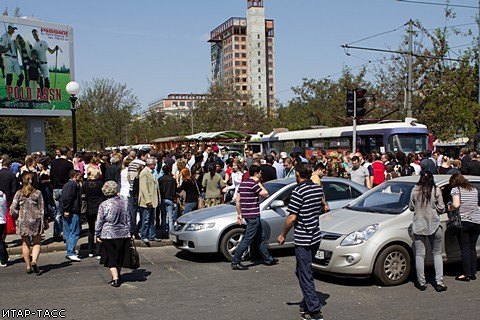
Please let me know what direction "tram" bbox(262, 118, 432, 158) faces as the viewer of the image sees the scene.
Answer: facing the viewer and to the right of the viewer

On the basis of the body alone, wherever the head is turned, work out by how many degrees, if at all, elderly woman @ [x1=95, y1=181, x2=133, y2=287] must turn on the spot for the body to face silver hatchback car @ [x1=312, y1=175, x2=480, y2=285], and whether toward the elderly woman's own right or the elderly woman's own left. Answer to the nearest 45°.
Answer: approximately 90° to the elderly woman's own right

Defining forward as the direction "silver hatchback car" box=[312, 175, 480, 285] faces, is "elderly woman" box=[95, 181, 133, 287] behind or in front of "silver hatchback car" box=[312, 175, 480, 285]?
in front

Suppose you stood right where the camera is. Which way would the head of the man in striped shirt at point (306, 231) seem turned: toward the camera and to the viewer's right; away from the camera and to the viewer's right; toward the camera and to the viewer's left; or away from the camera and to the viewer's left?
away from the camera and to the viewer's left

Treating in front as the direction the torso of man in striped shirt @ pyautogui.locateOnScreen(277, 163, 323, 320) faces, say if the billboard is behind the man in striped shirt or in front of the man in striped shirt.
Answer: in front

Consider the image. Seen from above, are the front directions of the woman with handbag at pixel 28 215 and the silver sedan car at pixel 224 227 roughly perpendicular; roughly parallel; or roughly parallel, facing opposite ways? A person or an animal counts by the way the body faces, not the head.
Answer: roughly perpendicular

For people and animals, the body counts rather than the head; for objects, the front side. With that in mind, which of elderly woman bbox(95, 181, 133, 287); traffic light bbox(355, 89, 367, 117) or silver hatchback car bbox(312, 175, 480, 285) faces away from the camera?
the elderly woman

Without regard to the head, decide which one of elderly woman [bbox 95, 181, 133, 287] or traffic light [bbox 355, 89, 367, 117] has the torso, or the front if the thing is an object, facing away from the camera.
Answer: the elderly woman

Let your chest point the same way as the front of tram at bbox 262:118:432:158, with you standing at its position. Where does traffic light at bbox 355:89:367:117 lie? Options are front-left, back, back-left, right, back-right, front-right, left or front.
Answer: front-right
